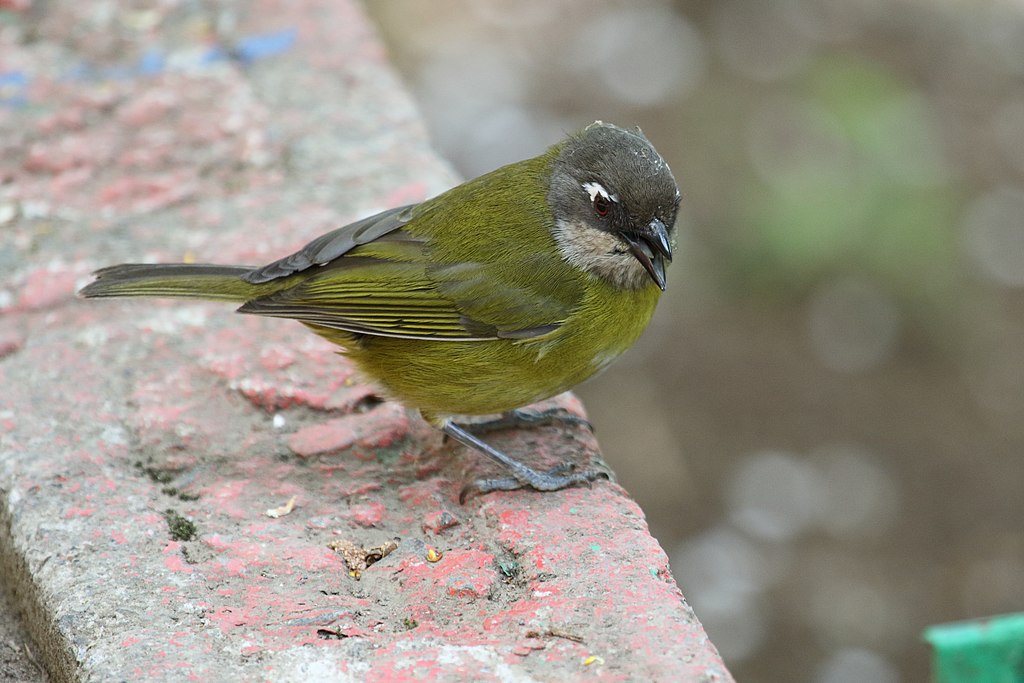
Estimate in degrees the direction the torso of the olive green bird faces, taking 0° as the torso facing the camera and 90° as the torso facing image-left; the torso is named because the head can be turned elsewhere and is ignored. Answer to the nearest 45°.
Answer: approximately 270°

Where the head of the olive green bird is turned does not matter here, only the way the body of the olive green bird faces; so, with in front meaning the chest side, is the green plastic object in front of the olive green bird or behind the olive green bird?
in front
